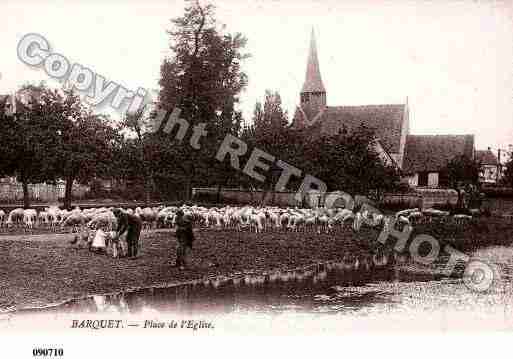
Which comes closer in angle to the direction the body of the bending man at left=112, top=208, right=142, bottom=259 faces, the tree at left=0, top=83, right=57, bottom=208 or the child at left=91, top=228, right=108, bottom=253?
the child

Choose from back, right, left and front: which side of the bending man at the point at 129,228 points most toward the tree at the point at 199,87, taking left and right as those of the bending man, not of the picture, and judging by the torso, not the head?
right

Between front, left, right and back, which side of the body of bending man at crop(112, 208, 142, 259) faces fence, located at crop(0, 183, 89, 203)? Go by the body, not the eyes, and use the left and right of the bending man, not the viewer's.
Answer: right

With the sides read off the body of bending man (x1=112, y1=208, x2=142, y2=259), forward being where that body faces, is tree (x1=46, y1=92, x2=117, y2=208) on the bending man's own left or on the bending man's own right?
on the bending man's own right

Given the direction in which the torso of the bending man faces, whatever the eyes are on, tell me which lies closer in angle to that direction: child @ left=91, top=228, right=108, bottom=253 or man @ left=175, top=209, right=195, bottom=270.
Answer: the child

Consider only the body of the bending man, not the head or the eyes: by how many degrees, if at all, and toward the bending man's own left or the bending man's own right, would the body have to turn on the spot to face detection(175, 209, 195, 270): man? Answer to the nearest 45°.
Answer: approximately 135° to the bending man's own left

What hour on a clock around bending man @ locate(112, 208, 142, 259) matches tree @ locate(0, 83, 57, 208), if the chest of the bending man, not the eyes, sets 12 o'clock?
The tree is roughly at 2 o'clock from the bending man.

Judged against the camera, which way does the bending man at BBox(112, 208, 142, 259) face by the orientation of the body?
to the viewer's left

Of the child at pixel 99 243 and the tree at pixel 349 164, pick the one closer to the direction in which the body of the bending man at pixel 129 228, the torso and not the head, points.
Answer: the child

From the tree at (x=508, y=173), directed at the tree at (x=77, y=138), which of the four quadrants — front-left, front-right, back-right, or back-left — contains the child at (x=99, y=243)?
front-left

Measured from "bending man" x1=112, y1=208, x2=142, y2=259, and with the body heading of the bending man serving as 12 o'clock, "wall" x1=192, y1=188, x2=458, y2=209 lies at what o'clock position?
The wall is roughly at 4 o'clock from the bending man.

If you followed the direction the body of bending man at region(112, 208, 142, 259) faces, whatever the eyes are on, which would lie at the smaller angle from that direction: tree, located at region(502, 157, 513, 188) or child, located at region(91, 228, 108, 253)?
the child

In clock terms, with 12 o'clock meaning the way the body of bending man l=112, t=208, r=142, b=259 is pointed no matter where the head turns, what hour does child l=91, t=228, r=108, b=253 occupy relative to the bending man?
The child is roughly at 12 o'clock from the bending man.
